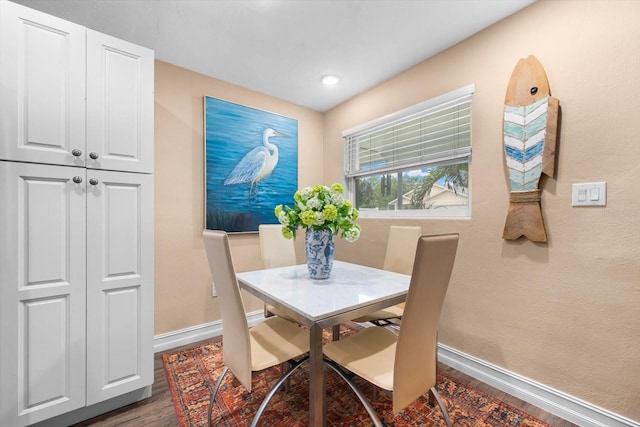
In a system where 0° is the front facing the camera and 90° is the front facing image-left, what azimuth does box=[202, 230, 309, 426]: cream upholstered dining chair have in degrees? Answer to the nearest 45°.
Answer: approximately 225°

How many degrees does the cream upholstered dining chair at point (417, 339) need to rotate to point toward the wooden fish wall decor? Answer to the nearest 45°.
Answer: approximately 90° to its right

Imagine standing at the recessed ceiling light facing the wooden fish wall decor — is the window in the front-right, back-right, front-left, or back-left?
front-left

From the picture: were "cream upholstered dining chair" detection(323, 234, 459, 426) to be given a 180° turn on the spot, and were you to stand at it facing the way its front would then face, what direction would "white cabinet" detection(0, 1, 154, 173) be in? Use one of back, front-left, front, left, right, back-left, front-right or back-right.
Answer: back-right

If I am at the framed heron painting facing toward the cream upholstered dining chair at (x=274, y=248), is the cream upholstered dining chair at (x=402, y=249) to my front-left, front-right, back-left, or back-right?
front-left

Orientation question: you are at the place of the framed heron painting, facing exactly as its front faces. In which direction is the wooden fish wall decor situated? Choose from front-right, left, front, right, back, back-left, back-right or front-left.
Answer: front

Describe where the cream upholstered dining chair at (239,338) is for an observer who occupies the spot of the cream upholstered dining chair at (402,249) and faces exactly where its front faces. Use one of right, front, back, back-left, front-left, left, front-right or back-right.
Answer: front

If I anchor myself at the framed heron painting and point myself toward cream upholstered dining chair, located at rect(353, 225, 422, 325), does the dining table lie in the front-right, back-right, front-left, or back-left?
front-right

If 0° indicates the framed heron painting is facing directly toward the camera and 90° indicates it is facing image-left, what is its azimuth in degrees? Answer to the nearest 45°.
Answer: approximately 315°

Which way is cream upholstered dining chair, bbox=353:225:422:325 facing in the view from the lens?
facing the viewer and to the left of the viewer

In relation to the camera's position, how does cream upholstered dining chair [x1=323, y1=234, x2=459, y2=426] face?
facing away from the viewer and to the left of the viewer
